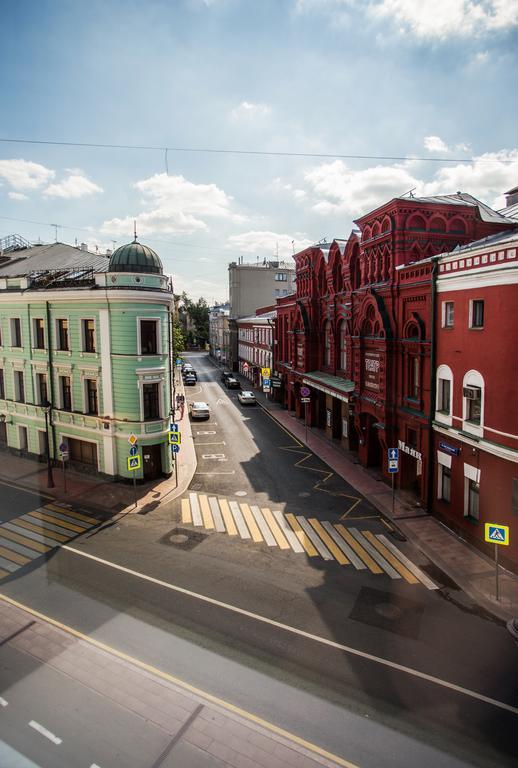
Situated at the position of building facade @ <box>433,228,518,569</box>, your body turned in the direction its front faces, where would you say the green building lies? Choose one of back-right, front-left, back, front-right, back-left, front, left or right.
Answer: front-right

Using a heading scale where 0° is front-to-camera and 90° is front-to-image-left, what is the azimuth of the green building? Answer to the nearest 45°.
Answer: approximately 0°

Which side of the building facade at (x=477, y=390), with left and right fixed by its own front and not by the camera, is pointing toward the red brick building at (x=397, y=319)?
right

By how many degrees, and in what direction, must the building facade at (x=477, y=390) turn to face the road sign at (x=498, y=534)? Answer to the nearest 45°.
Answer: approximately 45° to its left

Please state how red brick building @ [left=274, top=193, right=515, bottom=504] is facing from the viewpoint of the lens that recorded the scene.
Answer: facing the viewer and to the left of the viewer

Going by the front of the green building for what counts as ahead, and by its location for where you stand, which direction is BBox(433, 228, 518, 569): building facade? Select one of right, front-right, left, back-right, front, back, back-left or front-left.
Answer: front-left

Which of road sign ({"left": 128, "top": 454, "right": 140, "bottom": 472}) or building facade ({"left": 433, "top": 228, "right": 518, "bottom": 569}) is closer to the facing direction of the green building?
the road sign

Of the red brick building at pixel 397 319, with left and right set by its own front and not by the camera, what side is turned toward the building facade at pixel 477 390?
left

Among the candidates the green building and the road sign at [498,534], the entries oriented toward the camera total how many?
2

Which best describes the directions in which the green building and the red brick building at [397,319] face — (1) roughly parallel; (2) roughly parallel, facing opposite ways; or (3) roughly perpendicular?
roughly perpendicular

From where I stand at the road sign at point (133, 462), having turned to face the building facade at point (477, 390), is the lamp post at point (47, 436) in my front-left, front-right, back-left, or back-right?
back-left

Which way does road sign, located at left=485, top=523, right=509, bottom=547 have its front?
toward the camera

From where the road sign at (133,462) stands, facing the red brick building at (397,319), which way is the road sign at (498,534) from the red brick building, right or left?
right
